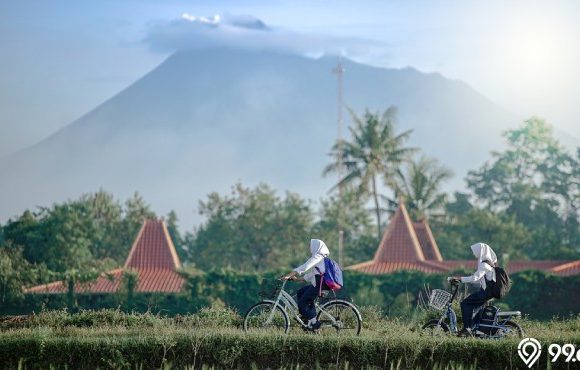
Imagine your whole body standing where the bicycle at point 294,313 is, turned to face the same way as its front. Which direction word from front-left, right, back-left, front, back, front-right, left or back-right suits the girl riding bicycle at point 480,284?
back

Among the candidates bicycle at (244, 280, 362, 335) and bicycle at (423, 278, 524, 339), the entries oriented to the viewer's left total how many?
2

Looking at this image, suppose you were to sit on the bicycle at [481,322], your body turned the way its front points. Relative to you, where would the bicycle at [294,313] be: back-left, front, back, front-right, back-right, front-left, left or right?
front

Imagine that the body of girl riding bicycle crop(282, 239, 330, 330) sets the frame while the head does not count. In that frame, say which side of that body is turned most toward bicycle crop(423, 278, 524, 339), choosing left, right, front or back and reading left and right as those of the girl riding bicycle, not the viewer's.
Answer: back

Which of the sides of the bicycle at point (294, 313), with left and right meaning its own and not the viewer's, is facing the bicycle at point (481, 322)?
back

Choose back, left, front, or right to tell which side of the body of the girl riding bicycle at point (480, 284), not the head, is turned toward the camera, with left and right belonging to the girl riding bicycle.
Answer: left

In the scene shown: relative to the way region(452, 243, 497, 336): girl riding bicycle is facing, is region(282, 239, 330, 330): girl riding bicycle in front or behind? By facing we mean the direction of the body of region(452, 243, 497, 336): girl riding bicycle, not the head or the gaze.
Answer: in front

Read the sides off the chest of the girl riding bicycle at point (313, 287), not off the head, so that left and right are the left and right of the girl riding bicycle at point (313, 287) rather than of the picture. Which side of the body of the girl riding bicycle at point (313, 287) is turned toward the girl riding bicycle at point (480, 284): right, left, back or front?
back

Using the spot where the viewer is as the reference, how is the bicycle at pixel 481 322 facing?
facing to the left of the viewer

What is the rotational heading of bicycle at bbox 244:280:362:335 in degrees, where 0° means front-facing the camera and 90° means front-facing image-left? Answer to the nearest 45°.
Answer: approximately 90°

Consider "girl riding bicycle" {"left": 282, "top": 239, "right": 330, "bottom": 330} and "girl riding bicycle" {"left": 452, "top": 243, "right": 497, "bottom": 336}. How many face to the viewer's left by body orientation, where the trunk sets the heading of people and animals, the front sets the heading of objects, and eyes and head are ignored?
2

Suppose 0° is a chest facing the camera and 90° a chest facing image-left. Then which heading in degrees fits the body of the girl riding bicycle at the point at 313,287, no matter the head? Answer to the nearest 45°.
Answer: approximately 90°
